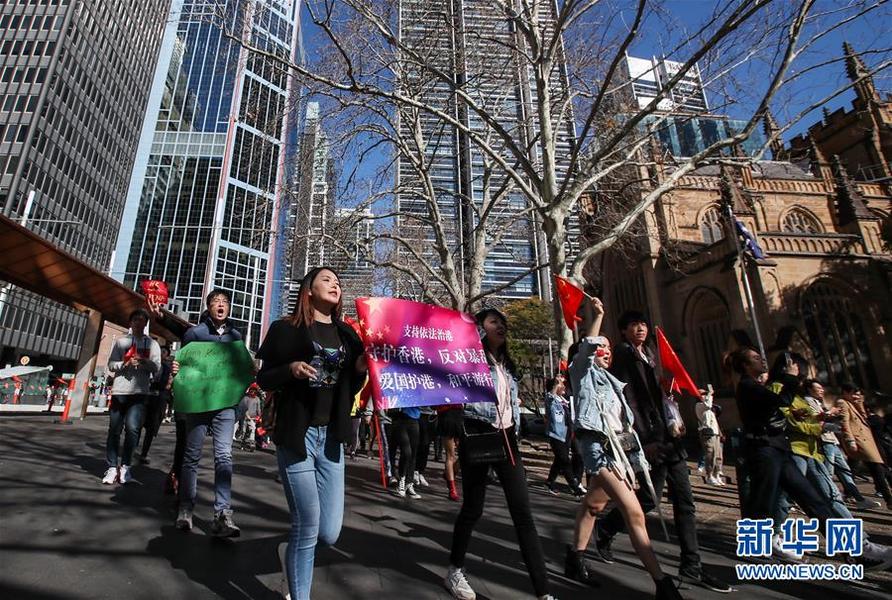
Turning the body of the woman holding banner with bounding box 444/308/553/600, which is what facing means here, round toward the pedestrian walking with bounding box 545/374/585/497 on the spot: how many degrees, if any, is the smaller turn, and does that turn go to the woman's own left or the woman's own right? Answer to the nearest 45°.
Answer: approximately 135° to the woman's own left

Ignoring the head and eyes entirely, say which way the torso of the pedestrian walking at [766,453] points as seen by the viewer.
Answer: to the viewer's right

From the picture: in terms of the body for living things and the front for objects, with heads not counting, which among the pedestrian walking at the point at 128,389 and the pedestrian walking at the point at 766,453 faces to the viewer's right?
the pedestrian walking at the point at 766,453

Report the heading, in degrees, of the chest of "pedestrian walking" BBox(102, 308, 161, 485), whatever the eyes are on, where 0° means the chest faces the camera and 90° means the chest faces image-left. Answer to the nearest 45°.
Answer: approximately 0°

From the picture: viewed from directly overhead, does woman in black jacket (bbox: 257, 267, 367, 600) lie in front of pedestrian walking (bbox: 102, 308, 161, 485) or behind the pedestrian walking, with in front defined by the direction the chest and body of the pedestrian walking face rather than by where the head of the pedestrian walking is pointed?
in front

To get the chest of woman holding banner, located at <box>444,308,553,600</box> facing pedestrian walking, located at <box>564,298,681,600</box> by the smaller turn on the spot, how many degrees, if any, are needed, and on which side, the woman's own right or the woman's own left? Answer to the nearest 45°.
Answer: approximately 45° to the woman's own left

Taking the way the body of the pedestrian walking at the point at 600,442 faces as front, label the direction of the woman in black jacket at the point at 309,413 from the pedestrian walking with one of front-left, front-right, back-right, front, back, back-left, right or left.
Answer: right

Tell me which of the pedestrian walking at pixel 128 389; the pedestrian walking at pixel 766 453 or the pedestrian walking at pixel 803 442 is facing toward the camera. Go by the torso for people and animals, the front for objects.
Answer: the pedestrian walking at pixel 128 389

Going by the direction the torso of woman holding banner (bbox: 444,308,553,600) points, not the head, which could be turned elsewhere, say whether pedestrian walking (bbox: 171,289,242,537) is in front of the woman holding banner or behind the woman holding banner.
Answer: behind
